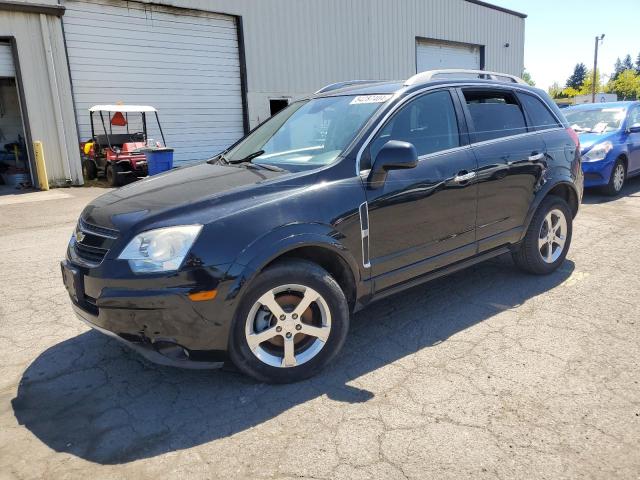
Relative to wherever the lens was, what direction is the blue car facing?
facing the viewer and to the left of the viewer

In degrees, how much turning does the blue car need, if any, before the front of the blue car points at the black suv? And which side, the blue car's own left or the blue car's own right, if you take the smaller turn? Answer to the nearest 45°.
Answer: approximately 45° to the blue car's own left

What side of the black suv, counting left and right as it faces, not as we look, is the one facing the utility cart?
right

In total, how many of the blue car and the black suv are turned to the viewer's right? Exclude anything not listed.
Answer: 0

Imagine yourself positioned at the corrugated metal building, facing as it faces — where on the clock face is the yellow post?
The yellow post is roughly at 3 o'clock from the corrugated metal building.

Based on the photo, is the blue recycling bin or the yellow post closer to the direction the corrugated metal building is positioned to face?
the blue recycling bin

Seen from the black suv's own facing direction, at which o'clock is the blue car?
The blue car is roughly at 6 o'clock from the black suv.

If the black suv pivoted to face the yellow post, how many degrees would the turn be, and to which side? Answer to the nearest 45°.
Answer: approximately 90° to its right

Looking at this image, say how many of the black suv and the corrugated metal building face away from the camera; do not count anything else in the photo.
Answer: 0

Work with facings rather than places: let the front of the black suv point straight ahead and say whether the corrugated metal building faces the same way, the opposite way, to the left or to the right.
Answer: to the left

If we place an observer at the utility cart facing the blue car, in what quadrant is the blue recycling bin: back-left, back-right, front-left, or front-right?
front-right

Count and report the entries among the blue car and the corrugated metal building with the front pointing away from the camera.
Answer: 0

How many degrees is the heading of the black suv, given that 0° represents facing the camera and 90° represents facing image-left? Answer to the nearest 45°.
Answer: approximately 45°

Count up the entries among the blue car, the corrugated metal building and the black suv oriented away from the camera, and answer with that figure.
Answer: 0

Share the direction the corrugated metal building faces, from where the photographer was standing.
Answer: facing the viewer and to the right of the viewer

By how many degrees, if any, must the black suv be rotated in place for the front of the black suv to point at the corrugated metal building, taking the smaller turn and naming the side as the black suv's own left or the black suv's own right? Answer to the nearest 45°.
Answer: approximately 135° to the black suv's own right
